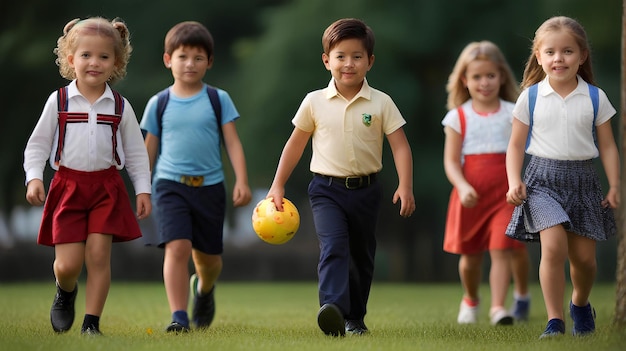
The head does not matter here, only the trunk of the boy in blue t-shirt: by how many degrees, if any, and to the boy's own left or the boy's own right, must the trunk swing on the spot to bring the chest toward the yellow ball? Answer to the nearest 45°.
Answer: approximately 45° to the boy's own left

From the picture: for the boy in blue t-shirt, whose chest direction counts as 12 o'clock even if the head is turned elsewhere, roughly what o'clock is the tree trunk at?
The tree trunk is roughly at 10 o'clock from the boy in blue t-shirt.

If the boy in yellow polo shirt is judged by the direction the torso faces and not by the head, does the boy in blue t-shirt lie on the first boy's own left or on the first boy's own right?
on the first boy's own right

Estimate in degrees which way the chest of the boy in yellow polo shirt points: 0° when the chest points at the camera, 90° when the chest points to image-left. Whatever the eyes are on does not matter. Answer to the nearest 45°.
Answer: approximately 0°

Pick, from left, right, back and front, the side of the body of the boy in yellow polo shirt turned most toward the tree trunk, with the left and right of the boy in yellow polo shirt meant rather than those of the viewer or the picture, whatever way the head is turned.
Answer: left

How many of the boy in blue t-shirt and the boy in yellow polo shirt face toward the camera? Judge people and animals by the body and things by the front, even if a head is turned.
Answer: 2
